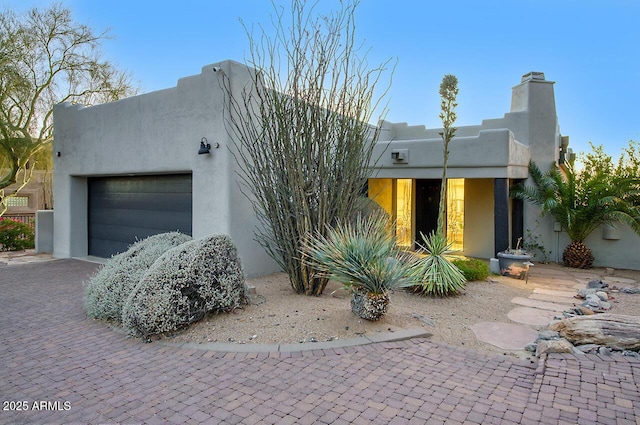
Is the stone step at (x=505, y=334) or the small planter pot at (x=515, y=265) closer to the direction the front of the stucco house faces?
the stone step

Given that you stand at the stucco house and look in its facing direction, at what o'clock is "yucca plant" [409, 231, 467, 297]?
The yucca plant is roughly at 10 o'clock from the stucco house.

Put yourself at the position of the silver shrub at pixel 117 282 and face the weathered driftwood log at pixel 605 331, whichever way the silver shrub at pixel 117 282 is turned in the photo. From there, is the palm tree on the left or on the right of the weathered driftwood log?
left

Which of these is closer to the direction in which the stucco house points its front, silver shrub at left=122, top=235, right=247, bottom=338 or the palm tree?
the silver shrub

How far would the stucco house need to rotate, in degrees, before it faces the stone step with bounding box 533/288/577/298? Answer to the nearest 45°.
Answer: approximately 90° to its left

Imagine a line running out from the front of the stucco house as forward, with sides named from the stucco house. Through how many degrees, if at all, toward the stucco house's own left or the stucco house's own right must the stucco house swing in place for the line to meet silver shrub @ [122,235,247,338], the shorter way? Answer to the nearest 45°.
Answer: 0° — it already faces it

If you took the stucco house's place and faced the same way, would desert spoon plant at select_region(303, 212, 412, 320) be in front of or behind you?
in front

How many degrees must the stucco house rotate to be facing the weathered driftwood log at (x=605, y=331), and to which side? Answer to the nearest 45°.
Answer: approximately 45° to its left

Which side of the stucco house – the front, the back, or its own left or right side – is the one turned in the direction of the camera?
front

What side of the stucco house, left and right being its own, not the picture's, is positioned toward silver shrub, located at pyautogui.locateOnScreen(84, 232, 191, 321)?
front

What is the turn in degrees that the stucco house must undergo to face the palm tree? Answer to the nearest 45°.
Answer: approximately 90° to its left
